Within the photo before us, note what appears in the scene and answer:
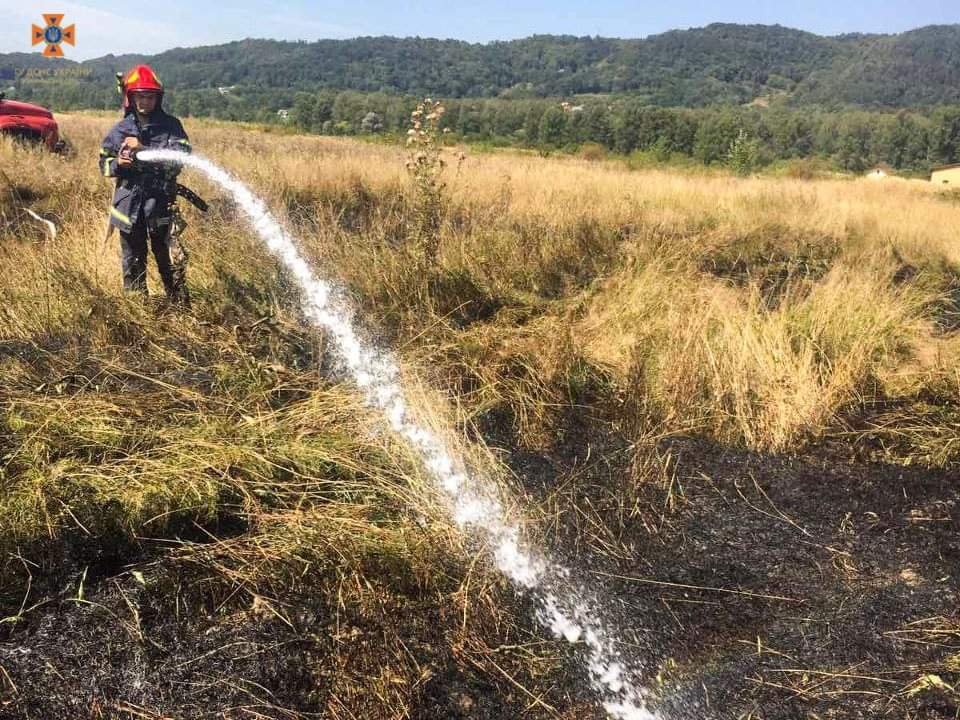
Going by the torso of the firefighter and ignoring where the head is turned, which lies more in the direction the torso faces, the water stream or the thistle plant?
the water stream

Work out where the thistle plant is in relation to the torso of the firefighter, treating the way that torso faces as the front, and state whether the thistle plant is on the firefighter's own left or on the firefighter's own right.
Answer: on the firefighter's own left

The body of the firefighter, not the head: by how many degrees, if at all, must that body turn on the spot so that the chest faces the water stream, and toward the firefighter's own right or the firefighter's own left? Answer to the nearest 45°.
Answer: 0° — they already face it

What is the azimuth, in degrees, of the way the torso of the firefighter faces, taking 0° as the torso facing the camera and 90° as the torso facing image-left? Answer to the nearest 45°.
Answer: approximately 0°

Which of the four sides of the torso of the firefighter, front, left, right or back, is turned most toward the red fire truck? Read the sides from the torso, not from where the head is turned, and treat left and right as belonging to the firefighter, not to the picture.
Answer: back

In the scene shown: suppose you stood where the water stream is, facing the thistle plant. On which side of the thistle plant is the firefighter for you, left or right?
left

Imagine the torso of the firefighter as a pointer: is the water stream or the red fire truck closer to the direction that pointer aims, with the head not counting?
the water stream
